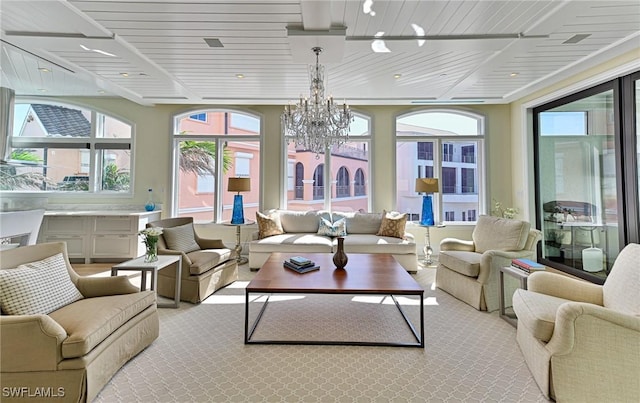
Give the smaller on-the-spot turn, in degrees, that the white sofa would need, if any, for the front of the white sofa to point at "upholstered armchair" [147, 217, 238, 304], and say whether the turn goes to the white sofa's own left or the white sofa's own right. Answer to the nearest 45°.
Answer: approximately 45° to the white sofa's own right

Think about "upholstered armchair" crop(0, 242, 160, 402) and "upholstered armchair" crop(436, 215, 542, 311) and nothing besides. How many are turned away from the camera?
0

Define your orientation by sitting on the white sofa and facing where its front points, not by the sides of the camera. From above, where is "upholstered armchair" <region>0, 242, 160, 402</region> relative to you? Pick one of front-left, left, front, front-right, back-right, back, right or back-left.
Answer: front-right

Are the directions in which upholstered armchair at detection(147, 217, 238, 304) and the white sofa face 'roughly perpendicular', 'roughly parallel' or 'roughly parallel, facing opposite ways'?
roughly perpendicular

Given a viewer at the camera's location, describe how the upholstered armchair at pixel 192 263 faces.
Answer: facing the viewer and to the right of the viewer

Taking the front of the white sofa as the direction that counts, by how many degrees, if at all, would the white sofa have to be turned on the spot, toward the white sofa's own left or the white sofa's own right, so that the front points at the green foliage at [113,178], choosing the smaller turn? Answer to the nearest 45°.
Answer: approximately 90° to the white sofa's own right

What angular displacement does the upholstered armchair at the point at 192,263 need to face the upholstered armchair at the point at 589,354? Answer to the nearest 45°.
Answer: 0° — it already faces it

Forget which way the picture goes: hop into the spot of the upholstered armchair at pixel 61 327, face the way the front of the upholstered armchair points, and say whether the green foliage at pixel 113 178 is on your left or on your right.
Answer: on your left

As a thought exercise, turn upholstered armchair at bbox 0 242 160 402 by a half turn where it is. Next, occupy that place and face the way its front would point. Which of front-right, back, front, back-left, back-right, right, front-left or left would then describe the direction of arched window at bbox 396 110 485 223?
back-right

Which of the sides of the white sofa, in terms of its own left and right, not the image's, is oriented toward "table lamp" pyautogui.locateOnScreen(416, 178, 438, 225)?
left

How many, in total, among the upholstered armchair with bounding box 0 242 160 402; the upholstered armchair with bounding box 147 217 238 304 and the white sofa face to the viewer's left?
0

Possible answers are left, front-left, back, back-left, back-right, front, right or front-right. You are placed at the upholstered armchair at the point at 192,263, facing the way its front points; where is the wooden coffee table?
front

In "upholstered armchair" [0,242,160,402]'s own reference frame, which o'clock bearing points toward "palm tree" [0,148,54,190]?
The palm tree is roughly at 7 o'clock from the upholstered armchair.

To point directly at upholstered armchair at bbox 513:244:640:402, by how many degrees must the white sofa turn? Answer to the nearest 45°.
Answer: approximately 45° to its left

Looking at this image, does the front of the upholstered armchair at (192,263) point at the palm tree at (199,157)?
no

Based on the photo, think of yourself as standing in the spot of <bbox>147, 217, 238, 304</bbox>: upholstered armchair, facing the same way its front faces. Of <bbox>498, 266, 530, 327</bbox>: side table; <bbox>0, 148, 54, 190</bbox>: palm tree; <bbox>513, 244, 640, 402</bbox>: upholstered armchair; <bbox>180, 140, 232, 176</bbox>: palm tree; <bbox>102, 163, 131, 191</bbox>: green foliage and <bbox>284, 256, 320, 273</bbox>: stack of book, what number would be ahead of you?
3

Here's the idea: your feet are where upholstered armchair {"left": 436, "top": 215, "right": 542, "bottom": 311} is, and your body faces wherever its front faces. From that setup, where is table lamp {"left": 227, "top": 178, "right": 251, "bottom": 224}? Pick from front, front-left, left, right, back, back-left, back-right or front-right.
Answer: front-right

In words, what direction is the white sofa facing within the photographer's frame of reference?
facing the viewer

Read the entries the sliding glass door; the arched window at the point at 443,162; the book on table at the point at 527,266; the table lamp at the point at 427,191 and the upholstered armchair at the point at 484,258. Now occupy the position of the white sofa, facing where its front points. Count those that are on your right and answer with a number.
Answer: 0

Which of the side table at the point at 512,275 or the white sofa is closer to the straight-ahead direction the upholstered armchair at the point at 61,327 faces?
the side table

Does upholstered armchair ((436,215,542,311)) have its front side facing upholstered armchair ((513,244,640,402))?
no

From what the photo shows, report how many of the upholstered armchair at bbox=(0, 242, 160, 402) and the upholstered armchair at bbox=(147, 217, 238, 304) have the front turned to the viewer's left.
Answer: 0

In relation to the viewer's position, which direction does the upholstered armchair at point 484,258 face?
facing the viewer and to the left of the viewer
